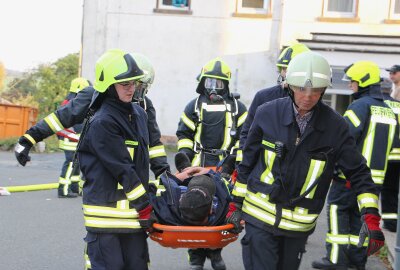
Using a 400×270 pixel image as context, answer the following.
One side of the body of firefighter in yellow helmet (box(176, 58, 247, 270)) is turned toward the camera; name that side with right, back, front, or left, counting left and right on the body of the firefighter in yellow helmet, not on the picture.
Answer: front

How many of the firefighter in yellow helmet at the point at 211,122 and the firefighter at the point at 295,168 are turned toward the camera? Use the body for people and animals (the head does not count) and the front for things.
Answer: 2

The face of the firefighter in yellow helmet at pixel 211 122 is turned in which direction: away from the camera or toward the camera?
toward the camera

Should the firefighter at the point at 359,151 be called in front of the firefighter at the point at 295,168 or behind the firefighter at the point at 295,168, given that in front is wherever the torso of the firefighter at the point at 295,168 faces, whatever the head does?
behind

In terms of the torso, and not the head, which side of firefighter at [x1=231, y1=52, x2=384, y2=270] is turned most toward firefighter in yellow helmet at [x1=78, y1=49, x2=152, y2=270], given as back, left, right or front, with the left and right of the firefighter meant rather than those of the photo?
right

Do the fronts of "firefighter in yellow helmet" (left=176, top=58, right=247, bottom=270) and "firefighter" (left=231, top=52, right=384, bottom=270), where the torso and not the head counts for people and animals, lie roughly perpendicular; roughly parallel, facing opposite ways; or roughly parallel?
roughly parallel

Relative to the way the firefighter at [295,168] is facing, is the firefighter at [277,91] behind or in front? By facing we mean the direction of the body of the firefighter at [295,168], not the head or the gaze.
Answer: behind

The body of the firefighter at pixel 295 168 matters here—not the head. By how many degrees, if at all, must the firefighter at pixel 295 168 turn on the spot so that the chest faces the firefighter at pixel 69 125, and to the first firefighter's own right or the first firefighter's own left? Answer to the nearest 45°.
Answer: approximately 135° to the first firefighter's own right

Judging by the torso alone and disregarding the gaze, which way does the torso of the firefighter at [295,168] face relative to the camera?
toward the camera

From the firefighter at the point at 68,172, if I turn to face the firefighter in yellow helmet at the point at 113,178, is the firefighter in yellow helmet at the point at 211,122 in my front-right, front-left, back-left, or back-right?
front-left
